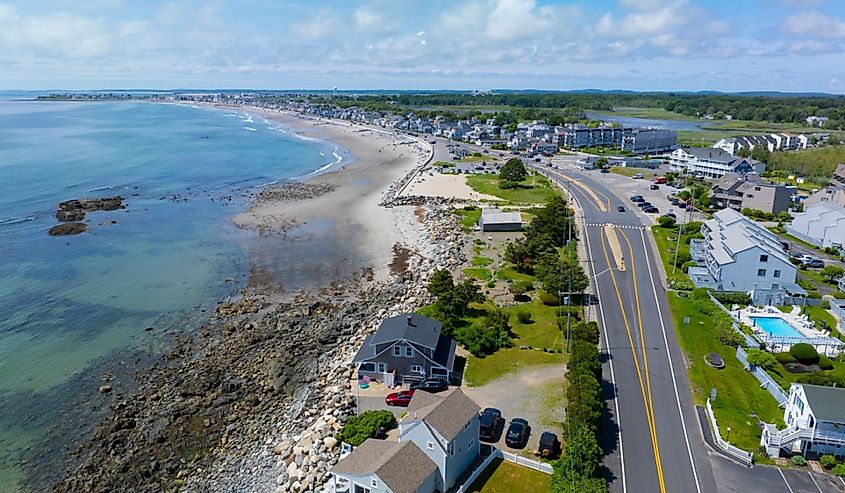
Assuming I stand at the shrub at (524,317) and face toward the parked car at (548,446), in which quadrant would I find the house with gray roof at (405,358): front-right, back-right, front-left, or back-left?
front-right

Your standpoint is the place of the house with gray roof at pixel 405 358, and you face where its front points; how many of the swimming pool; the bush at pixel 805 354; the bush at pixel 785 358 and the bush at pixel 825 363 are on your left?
4

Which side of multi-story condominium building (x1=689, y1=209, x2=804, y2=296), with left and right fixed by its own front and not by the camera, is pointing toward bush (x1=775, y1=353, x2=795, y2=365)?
left

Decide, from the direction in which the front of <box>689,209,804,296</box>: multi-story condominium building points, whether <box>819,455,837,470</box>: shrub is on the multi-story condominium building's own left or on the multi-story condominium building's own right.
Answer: on the multi-story condominium building's own left

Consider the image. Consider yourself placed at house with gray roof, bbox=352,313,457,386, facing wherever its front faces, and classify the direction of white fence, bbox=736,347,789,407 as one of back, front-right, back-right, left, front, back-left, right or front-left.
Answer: left

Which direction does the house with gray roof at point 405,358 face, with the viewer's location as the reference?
facing the viewer

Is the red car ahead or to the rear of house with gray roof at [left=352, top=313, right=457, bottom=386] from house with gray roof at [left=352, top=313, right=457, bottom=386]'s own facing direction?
ahead

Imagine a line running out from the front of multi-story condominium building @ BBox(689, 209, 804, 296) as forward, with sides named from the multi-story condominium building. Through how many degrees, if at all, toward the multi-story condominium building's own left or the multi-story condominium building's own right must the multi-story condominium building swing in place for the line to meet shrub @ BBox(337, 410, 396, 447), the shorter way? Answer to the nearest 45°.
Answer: approximately 45° to the multi-story condominium building's own left

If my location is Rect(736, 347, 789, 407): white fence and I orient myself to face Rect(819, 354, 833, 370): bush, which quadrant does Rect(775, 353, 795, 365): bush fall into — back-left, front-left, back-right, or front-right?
front-left

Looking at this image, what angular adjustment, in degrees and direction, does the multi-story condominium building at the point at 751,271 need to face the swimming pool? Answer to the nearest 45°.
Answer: approximately 90° to its left

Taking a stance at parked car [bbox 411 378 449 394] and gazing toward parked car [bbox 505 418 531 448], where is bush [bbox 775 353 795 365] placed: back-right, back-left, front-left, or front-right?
front-left

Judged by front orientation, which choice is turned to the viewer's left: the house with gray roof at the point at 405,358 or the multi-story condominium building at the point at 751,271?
the multi-story condominium building

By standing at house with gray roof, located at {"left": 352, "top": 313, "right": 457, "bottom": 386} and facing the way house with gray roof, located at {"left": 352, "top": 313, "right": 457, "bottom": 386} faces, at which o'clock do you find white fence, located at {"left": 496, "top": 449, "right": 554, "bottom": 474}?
The white fence is roughly at 11 o'clock from the house with gray roof.

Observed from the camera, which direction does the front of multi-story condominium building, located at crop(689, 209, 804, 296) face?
facing to the left of the viewer

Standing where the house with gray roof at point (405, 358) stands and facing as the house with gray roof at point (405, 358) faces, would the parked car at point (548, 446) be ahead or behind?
ahead

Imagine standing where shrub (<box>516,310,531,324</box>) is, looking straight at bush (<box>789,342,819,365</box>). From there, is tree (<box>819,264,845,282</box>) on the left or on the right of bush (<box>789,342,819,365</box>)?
left

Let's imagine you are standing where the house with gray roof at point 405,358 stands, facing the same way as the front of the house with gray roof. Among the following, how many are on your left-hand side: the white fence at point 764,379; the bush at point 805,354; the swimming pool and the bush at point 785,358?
4

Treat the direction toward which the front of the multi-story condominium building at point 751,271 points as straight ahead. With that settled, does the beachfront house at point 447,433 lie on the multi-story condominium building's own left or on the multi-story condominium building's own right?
on the multi-story condominium building's own left

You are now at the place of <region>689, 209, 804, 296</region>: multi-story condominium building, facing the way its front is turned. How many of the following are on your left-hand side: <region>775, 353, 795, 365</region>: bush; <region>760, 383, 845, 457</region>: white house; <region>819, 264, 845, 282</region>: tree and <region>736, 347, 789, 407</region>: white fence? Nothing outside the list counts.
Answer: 3

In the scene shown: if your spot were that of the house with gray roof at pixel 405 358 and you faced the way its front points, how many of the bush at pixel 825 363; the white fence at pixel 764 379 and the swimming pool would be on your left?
3

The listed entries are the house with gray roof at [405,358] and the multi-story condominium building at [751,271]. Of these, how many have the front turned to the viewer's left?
1
